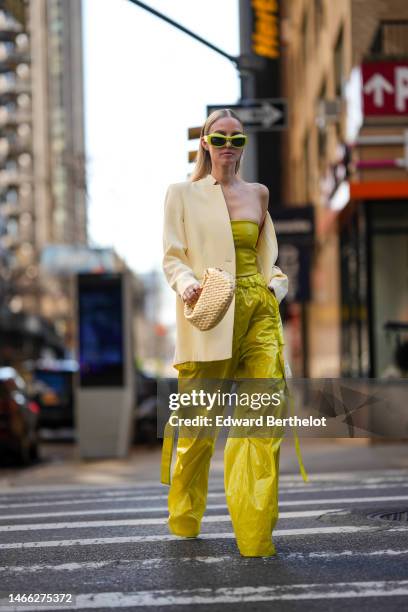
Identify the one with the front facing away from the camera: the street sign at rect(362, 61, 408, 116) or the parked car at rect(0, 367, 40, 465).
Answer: the parked car

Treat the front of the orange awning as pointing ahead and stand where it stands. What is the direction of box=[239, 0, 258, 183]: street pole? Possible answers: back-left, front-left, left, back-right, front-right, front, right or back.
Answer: front-right

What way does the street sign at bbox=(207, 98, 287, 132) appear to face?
toward the camera

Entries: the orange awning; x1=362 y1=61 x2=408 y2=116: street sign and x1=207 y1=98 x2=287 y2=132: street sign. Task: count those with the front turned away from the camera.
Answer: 0

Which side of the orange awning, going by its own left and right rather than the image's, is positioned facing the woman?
front

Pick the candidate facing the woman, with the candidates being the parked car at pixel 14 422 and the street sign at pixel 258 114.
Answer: the street sign

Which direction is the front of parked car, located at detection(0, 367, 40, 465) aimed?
away from the camera

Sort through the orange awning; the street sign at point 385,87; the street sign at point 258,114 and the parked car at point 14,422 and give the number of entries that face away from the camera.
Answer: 1
